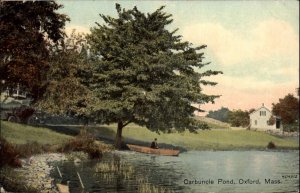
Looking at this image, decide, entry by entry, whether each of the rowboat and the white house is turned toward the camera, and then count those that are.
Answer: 1

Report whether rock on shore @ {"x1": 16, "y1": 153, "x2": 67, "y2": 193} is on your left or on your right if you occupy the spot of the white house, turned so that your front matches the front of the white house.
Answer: on your right

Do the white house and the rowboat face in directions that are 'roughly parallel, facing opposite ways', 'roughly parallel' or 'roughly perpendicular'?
roughly perpendicular

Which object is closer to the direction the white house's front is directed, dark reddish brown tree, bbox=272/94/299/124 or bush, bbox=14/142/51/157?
the bush

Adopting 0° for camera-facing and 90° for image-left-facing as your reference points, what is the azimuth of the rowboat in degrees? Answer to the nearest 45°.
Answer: approximately 90°

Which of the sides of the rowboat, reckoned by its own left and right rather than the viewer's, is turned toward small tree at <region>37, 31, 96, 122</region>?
front

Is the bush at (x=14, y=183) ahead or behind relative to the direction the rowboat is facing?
ahead

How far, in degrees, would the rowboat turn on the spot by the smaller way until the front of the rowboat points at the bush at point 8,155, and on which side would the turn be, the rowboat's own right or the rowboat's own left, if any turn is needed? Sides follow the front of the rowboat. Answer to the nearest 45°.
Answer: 0° — it already faces it

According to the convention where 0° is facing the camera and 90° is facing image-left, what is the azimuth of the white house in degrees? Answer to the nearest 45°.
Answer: approximately 0°
